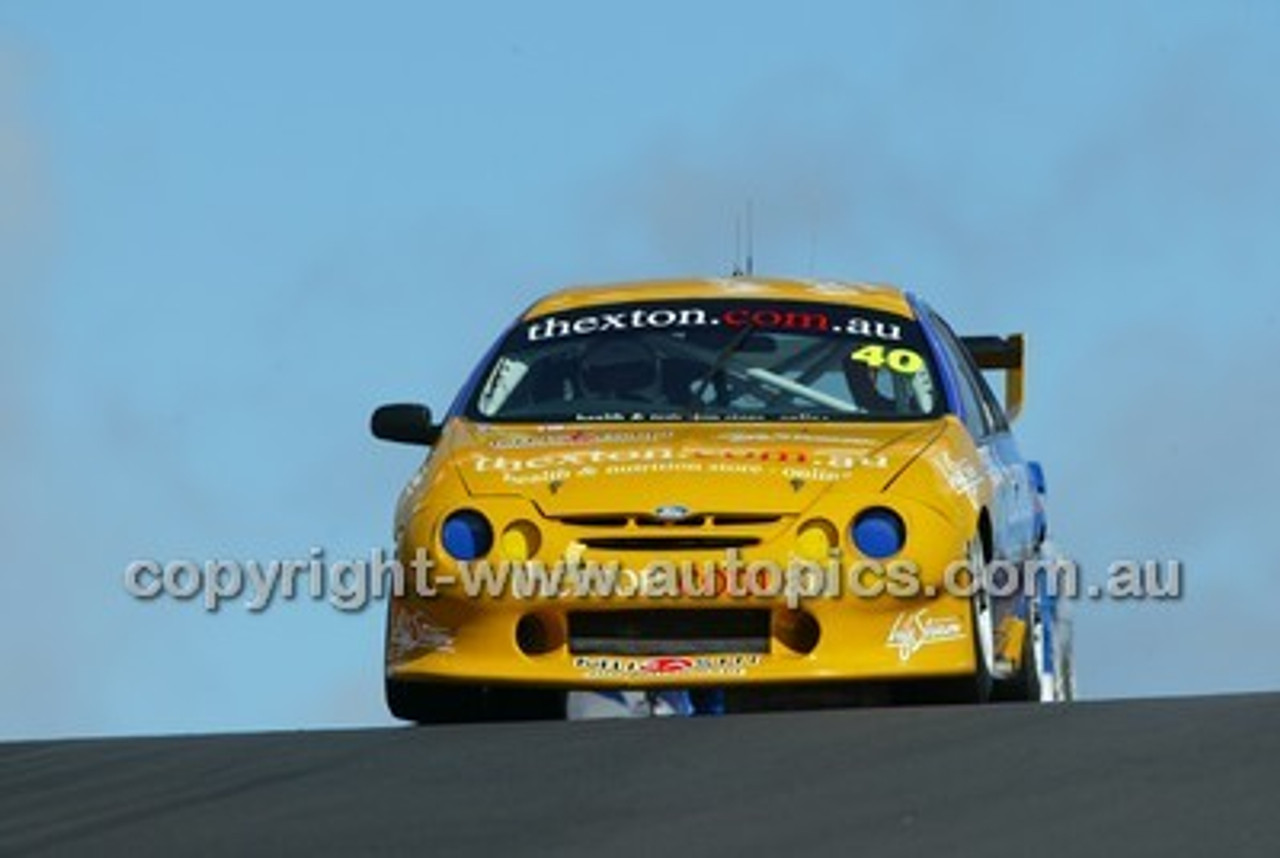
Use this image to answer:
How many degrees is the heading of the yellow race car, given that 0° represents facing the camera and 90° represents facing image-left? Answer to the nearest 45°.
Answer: approximately 0°
